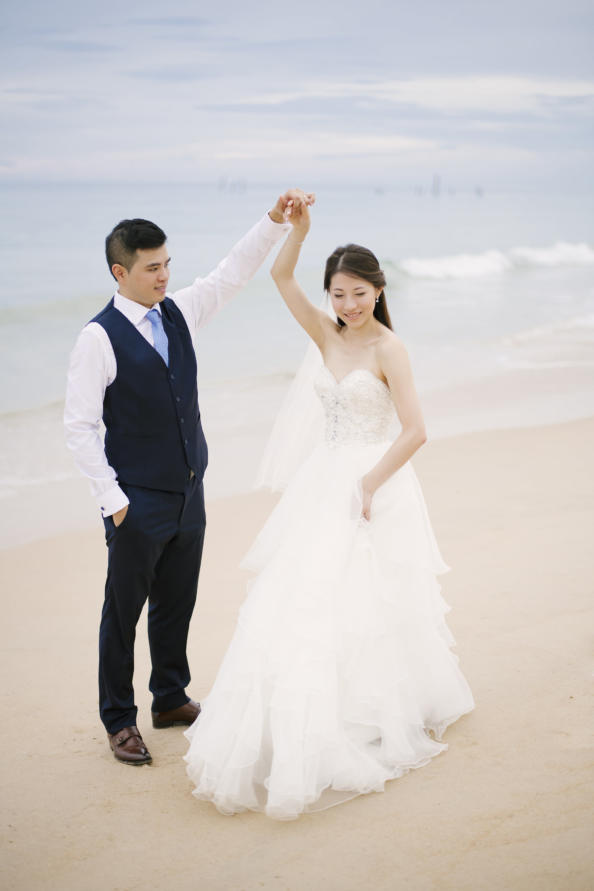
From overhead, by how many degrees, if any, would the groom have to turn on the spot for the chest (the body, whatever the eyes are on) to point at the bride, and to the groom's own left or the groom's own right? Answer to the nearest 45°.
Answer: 0° — they already face them

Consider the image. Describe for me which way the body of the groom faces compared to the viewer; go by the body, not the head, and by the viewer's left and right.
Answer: facing the viewer and to the right of the viewer
